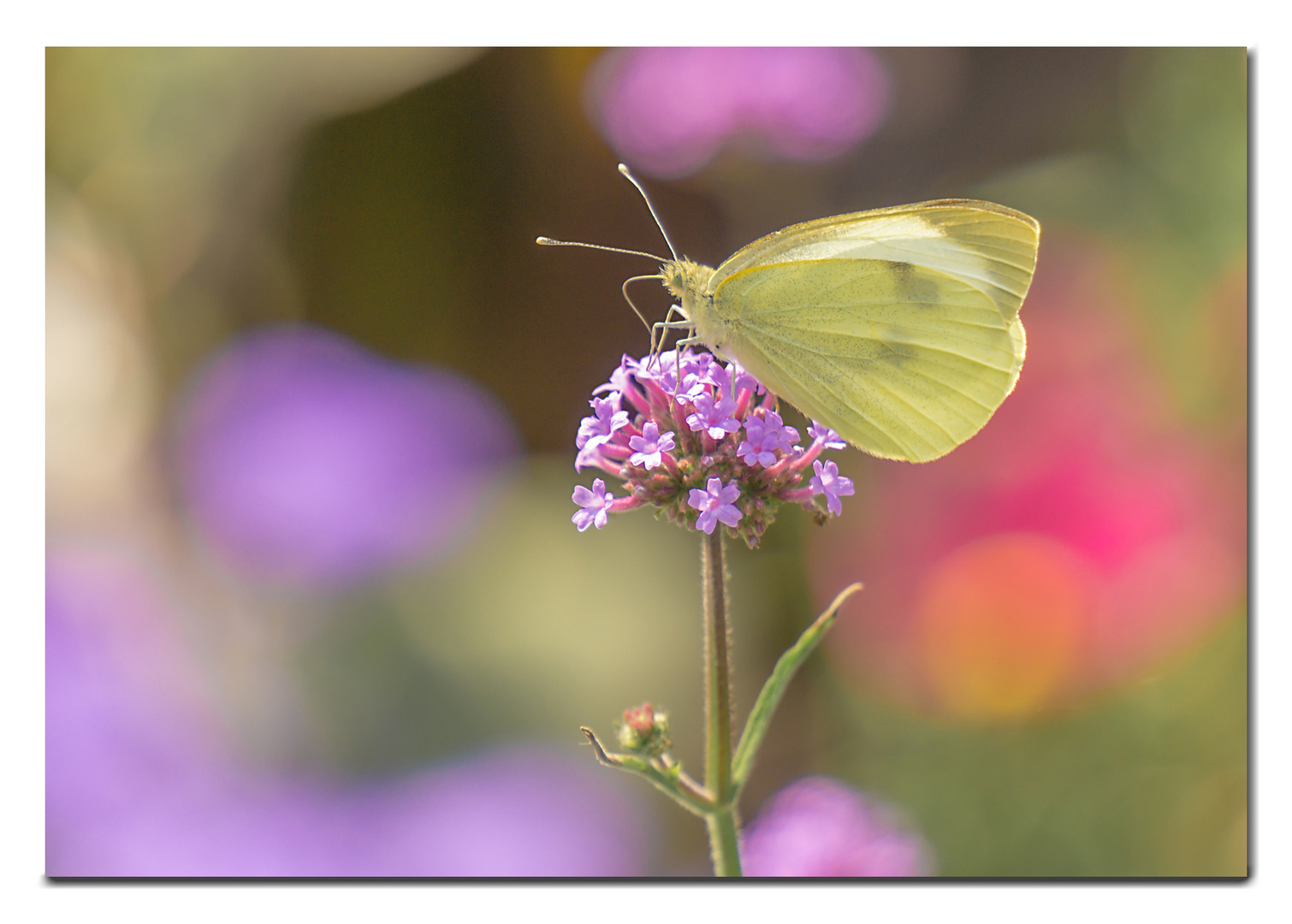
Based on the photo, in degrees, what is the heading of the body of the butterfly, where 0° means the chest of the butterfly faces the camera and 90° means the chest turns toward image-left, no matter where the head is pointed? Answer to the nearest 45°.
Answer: approximately 90°
